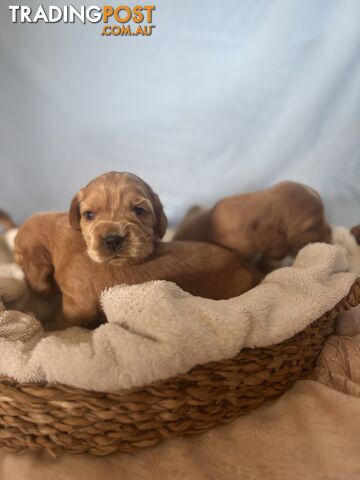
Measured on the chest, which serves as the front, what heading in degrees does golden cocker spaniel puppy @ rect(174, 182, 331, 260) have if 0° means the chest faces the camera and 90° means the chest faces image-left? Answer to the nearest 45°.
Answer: approximately 270°
